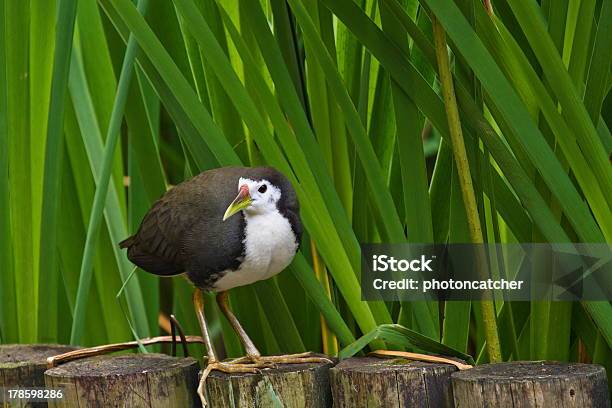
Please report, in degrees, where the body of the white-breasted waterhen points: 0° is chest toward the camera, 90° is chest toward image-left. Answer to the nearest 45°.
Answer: approximately 315°
